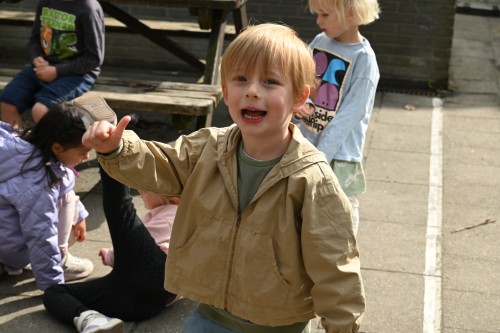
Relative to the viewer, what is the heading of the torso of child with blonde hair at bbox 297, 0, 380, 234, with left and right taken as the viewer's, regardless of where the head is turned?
facing the viewer and to the left of the viewer

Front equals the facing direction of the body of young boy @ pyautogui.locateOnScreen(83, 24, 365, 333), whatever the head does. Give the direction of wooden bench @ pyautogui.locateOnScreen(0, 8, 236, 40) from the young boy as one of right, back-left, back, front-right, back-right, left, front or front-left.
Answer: back

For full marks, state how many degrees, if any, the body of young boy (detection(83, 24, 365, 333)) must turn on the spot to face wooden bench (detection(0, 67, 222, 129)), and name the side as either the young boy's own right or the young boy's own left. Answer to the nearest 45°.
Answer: approximately 180°

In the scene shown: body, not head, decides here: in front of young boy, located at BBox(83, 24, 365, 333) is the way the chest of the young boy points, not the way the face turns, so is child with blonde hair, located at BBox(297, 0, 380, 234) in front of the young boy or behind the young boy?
behind

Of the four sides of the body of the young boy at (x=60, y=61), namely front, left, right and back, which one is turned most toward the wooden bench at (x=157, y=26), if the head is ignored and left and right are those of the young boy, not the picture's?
back

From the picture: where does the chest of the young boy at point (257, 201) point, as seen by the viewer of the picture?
toward the camera
